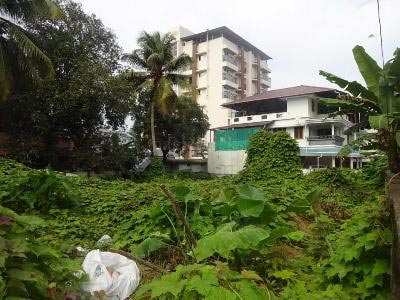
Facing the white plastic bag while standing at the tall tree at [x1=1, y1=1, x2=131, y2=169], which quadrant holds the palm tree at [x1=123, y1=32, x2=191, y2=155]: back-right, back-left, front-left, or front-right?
back-left

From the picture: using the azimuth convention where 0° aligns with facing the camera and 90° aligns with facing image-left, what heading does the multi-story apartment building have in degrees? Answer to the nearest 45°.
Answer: approximately 315°

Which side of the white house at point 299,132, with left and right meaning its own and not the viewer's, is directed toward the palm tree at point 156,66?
right

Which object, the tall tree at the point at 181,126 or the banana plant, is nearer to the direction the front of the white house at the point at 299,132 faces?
the banana plant

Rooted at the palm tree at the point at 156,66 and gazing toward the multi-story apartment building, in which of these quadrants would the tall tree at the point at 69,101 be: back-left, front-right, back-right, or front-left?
back-left

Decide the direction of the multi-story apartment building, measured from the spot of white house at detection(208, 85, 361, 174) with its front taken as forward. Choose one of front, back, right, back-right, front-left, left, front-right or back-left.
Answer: back

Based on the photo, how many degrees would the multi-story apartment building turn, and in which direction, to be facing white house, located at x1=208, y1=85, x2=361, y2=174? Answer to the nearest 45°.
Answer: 0° — it already faces it

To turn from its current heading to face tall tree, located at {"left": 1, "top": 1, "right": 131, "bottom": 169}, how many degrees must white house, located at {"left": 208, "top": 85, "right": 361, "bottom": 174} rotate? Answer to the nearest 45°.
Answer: approximately 90° to its right

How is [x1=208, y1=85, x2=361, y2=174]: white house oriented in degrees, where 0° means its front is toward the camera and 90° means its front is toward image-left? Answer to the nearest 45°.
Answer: approximately 315°
